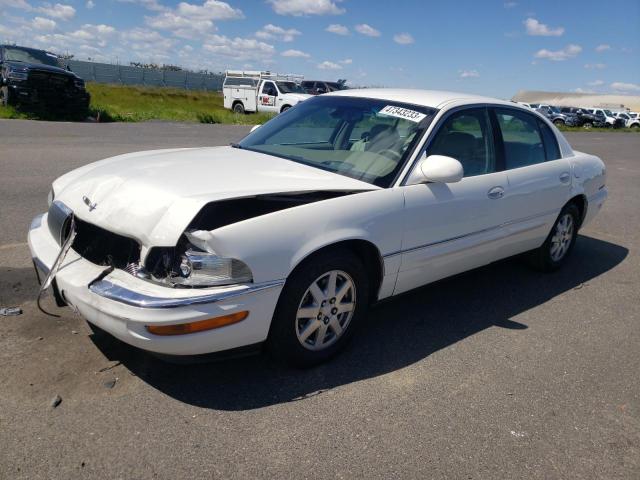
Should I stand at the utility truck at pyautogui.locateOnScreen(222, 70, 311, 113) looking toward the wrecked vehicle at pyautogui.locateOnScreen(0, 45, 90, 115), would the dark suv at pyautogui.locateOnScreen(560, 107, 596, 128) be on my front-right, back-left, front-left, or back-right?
back-left

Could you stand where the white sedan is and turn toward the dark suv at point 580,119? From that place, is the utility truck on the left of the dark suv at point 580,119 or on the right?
left

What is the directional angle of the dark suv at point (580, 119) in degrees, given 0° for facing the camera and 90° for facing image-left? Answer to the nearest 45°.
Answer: approximately 315°

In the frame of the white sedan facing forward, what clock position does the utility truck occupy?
The utility truck is roughly at 4 o'clock from the white sedan.
